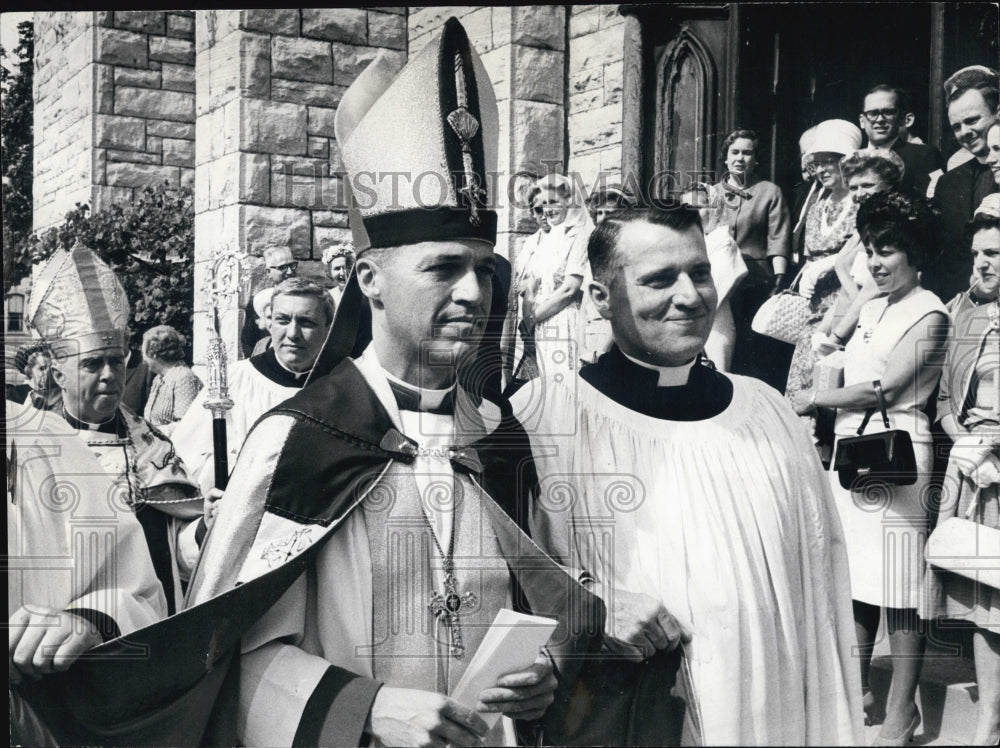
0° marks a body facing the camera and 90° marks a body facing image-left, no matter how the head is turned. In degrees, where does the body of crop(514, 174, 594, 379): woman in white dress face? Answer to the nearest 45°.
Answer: approximately 45°

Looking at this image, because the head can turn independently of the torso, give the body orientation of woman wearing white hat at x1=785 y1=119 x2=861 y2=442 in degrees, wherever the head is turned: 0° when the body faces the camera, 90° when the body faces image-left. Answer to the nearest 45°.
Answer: approximately 45°

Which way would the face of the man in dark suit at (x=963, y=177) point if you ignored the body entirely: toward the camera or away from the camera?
toward the camera

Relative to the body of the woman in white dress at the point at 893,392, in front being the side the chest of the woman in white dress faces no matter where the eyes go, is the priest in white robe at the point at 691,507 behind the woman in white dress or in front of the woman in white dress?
in front

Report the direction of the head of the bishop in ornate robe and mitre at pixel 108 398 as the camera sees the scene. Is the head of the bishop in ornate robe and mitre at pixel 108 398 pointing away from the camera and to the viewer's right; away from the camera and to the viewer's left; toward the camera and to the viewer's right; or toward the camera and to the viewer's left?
toward the camera and to the viewer's right

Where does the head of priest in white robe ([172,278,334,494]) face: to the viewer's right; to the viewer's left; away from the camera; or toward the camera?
toward the camera

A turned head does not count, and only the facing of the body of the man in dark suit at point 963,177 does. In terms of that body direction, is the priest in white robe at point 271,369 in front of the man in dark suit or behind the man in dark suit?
in front

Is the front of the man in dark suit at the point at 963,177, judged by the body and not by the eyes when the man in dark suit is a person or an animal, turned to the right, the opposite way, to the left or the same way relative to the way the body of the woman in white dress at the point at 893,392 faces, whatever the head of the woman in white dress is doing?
the same way

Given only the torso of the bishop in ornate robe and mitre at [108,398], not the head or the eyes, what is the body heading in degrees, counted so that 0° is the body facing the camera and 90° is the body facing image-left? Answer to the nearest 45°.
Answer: approximately 315°

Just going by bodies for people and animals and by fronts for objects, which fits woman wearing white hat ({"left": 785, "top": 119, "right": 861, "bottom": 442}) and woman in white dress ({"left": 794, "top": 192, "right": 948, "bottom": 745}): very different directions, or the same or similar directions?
same or similar directions

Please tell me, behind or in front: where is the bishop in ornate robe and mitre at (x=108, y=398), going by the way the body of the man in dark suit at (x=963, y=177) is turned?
in front

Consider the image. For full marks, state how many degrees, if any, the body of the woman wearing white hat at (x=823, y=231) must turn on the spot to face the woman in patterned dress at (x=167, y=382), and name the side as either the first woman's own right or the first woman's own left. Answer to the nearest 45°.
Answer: approximately 45° to the first woman's own right

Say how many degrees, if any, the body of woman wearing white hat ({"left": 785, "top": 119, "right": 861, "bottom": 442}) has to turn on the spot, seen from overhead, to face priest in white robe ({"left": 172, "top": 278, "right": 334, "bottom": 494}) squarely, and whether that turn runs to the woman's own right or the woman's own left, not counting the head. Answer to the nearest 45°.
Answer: approximately 45° to the woman's own right

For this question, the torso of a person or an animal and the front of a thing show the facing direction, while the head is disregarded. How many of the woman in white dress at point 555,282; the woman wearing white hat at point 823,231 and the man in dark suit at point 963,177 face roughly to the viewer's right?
0

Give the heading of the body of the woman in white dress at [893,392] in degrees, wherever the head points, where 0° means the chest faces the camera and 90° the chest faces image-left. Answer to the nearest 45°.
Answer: approximately 45°
